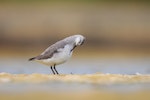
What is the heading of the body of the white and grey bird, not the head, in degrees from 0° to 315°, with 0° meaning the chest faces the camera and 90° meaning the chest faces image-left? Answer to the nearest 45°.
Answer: approximately 270°
